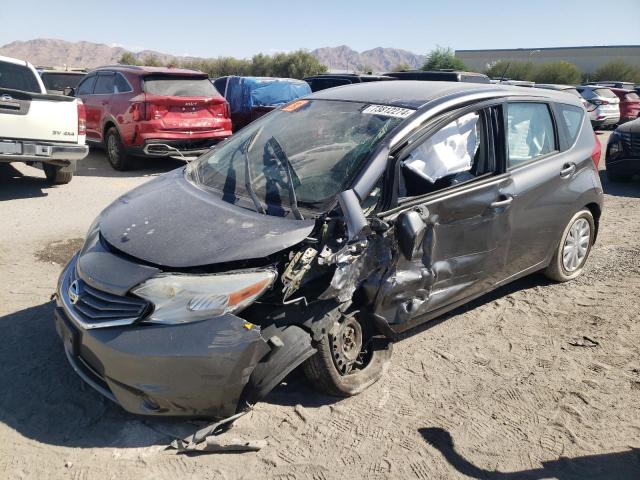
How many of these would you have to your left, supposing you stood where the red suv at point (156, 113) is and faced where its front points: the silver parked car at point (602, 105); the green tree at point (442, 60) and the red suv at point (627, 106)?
0

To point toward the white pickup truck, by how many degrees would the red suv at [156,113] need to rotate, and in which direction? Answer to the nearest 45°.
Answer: approximately 90° to its left

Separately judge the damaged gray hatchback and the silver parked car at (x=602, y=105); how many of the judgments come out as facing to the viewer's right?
0

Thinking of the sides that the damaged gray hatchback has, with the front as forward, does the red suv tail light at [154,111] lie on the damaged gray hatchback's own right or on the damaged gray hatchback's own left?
on the damaged gray hatchback's own right

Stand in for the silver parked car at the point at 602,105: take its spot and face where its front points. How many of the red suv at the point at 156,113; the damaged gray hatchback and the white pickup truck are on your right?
0

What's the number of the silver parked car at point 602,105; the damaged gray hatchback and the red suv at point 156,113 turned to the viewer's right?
0

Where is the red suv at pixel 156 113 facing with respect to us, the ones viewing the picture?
facing away from the viewer and to the left of the viewer

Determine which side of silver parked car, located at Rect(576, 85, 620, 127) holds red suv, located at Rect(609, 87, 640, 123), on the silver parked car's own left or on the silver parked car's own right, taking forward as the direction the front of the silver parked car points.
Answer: on the silver parked car's own right

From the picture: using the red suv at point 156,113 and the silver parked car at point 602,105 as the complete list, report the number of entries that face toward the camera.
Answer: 0

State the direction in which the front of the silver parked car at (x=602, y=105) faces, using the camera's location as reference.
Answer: facing away from the viewer and to the left of the viewer
